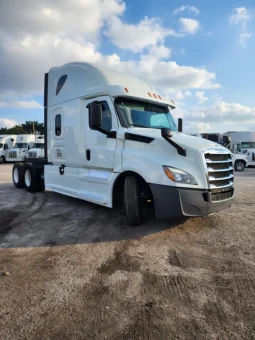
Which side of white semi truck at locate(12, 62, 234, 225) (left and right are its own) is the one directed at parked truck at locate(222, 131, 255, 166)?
left

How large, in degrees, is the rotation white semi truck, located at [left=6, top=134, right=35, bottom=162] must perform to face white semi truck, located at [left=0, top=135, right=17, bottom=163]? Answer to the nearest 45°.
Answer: approximately 90° to its right

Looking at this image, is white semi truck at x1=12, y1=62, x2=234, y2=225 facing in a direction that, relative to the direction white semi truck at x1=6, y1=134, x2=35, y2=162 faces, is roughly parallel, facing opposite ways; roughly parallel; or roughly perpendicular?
roughly perpendicular

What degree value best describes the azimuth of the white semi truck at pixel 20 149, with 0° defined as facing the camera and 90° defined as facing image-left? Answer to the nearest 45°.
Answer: approximately 45°

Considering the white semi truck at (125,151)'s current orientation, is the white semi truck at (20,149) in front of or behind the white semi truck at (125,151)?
behind

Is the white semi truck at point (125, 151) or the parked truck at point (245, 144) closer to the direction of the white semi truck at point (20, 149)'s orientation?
the white semi truck

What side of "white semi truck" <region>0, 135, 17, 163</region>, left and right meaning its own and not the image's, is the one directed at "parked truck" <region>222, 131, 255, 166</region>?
left
